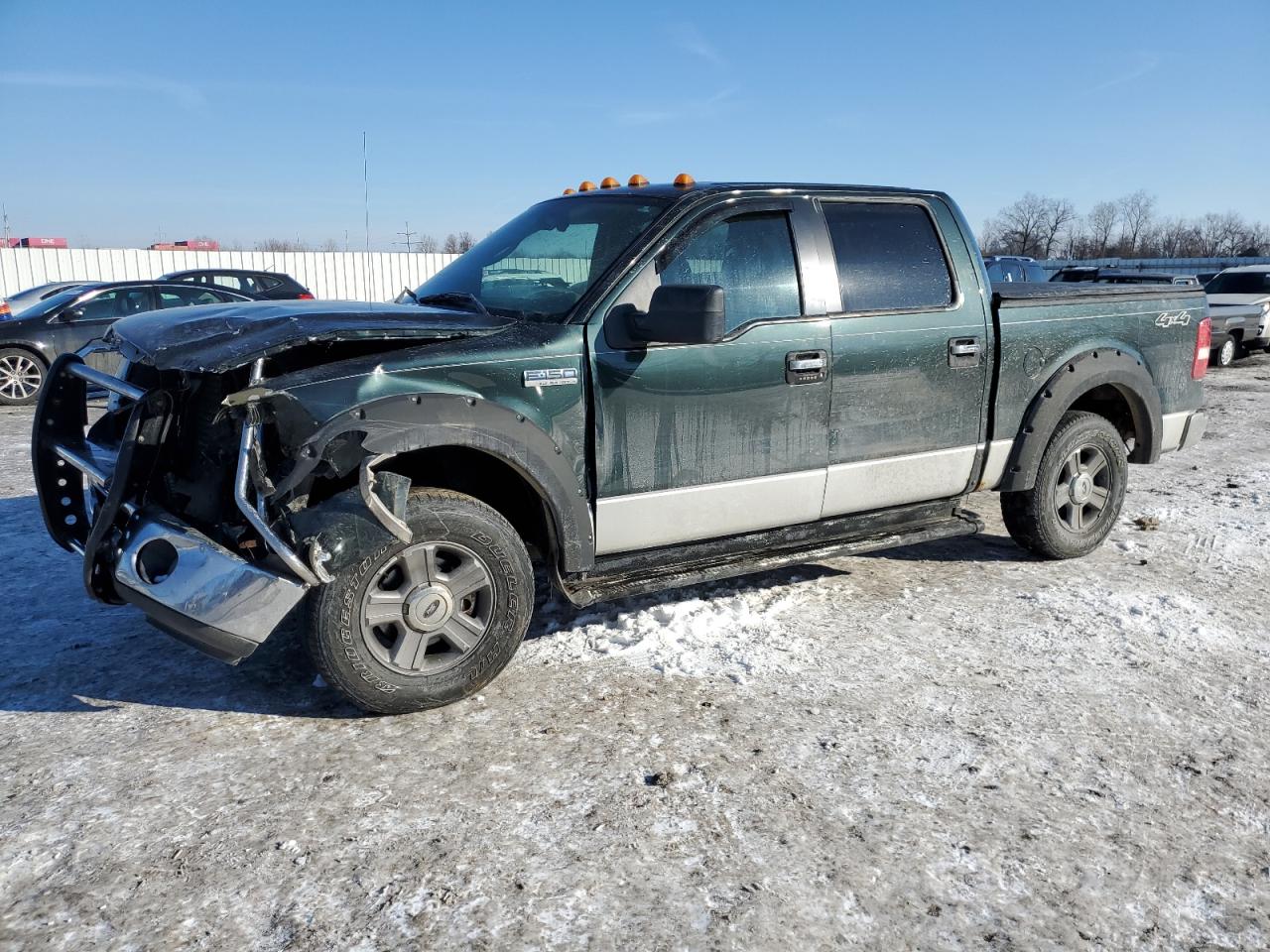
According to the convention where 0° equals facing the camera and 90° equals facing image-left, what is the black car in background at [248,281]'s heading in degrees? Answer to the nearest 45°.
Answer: approximately 90°

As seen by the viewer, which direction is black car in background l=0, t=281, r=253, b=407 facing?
to the viewer's left

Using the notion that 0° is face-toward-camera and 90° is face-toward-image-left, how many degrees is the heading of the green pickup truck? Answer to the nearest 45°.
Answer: approximately 45°

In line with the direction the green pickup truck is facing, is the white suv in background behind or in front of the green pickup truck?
behind

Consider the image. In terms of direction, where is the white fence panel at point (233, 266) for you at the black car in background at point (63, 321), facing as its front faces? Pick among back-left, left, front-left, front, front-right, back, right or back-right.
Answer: right

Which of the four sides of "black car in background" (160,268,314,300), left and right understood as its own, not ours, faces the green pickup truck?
left

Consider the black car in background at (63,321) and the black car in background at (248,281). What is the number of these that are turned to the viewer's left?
2

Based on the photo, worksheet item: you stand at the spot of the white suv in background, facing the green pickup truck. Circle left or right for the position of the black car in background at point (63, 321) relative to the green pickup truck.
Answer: right

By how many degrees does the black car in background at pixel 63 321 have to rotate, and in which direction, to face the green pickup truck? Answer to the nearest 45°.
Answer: approximately 90° to its left

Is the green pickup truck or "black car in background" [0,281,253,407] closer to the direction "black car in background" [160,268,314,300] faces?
the black car in background

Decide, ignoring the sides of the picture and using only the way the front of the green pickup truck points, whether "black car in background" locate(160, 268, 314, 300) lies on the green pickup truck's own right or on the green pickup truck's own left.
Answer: on the green pickup truck's own right

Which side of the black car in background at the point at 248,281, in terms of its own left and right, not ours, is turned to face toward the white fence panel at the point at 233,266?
right

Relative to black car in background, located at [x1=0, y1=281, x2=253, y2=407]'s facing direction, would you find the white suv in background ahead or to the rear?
to the rear
